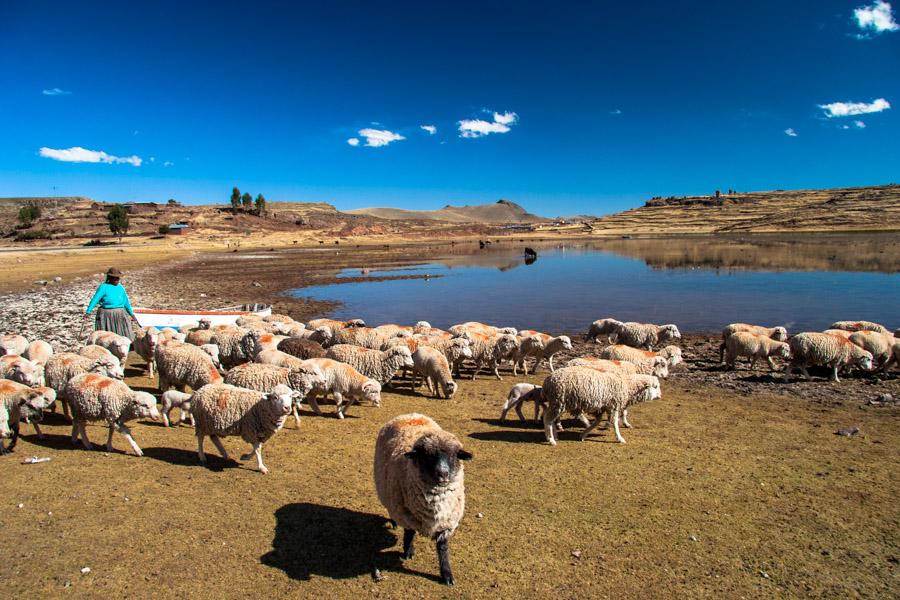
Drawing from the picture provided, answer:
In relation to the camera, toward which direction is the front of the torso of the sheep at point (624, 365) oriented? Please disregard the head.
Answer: to the viewer's right

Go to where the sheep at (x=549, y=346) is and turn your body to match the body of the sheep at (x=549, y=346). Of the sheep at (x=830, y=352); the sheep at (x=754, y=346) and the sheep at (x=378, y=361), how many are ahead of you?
2

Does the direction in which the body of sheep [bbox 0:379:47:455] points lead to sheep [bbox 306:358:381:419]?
yes

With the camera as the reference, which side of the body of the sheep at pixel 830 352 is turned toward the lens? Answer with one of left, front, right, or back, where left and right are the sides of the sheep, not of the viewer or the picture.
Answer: right

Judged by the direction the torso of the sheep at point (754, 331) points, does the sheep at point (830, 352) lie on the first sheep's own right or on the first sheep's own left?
on the first sheep's own right

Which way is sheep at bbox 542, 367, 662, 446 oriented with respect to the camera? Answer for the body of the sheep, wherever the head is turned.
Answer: to the viewer's right

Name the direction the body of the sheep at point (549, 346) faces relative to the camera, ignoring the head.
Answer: to the viewer's right

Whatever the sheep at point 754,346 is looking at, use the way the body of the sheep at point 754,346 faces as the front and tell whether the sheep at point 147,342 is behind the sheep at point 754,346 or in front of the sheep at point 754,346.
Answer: behind

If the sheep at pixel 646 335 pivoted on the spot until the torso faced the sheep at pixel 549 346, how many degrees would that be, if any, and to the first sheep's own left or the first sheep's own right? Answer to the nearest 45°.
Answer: approximately 135° to the first sheep's own right

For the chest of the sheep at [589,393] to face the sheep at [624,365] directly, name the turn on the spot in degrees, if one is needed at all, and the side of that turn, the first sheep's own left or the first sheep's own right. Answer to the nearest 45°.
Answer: approximately 90° to the first sheep's own left

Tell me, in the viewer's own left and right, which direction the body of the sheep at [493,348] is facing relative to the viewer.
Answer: facing to the right of the viewer

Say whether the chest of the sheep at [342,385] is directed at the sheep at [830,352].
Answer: yes

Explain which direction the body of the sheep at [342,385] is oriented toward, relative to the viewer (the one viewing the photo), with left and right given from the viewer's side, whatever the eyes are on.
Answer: facing to the right of the viewer

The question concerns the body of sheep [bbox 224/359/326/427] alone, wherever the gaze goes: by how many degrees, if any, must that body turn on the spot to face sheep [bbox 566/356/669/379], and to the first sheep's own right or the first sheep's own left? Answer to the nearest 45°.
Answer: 0° — it already faces it

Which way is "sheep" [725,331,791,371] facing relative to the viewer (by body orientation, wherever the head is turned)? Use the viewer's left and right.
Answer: facing to the right of the viewer
